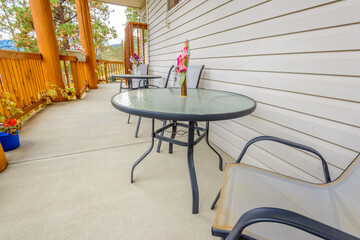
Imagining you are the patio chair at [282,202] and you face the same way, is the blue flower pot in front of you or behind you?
in front

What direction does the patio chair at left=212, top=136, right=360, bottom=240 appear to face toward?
to the viewer's left

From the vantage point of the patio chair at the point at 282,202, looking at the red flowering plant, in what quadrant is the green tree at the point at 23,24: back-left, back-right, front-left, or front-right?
front-right

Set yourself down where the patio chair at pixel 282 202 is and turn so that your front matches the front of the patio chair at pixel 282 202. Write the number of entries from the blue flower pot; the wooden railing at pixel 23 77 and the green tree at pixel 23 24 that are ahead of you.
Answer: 3

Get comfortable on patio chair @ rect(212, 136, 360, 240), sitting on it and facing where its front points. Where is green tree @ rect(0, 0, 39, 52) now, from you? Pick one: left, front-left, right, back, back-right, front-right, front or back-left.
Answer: front

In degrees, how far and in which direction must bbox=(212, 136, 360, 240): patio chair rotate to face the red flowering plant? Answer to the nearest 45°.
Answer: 0° — it already faces it

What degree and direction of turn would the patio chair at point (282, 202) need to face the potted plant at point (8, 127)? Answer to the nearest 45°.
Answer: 0° — it already faces it

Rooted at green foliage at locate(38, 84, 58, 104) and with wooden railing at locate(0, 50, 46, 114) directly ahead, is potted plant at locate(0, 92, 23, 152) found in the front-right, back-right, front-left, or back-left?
front-left

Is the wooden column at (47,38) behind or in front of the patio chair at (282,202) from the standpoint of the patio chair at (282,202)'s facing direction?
in front

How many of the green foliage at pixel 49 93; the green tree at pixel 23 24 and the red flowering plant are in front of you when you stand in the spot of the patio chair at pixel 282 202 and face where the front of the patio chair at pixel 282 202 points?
3

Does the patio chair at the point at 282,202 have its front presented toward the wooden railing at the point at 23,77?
yes

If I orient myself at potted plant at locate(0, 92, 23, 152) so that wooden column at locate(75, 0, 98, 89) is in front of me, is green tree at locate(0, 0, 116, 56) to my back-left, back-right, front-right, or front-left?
front-left

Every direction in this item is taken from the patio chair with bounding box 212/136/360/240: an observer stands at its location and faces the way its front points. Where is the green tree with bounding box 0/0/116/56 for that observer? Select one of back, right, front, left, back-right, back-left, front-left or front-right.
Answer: front

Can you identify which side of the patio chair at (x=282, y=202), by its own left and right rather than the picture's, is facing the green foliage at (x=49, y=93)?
front
